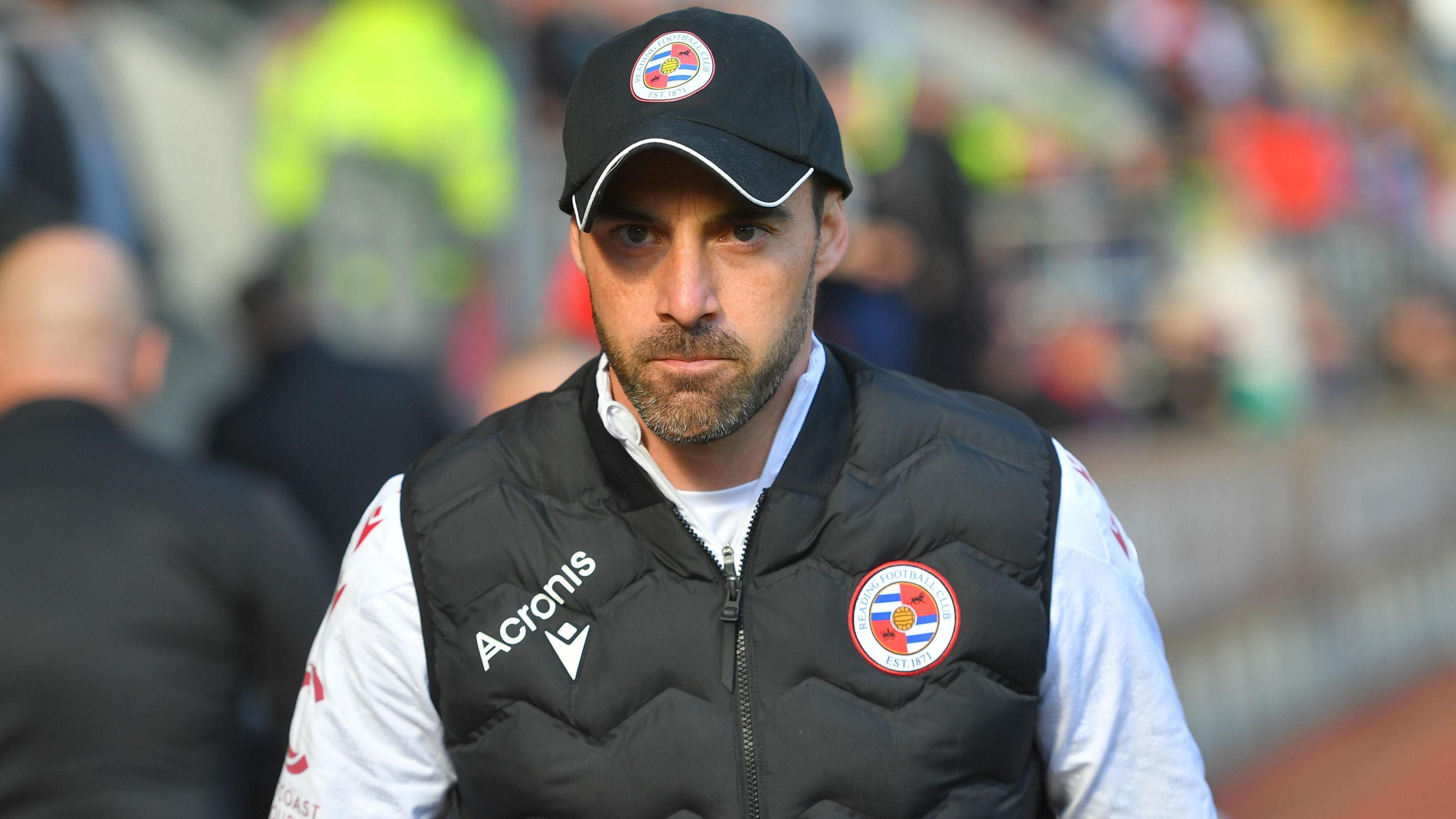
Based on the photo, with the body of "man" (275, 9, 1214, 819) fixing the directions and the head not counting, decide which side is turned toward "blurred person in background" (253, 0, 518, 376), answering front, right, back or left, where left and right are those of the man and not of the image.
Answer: back

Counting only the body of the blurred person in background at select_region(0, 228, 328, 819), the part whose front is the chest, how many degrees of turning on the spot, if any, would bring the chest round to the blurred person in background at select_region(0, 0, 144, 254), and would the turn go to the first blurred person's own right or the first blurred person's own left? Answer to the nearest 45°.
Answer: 0° — they already face them

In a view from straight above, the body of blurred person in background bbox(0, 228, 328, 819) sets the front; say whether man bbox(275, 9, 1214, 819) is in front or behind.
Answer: behind

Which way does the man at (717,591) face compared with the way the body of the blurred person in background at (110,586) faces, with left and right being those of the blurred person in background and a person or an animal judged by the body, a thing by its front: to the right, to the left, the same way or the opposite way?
the opposite way

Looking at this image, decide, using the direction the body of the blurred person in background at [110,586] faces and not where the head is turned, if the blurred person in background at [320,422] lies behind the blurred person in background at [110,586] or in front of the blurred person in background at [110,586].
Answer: in front

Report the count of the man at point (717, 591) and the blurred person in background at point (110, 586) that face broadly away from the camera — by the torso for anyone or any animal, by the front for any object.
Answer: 1

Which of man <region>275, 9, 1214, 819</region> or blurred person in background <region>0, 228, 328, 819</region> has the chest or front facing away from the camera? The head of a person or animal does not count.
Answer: the blurred person in background

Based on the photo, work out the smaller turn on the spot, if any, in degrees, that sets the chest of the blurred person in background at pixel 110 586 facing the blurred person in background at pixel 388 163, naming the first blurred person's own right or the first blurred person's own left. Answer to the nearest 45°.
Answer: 0° — they already face them

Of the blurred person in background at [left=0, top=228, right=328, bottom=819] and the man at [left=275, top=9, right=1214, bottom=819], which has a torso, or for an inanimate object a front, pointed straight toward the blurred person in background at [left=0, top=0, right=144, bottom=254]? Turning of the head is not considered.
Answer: the blurred person in background at [left=0, top=228, right=328, bottom=819]

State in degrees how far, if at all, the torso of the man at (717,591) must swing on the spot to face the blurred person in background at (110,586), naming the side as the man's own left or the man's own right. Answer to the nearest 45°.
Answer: approximately 135° to the man's own right

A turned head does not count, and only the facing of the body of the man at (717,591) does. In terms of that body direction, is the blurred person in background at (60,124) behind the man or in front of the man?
behind

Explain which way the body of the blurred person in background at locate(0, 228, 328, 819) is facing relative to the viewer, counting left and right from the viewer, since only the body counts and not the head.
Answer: facing away from the viewer
